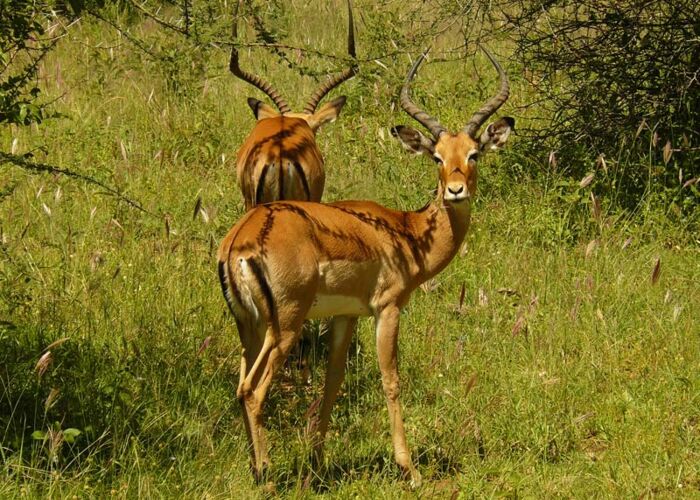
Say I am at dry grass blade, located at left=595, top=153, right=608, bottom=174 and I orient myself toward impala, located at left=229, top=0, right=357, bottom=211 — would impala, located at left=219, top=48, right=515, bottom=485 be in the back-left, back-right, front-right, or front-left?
front-left

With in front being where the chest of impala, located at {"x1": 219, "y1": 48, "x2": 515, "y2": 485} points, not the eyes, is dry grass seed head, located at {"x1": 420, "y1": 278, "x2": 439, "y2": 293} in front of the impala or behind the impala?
in front

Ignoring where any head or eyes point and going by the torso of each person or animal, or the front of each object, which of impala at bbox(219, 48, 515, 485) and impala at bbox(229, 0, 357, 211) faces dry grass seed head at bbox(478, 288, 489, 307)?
impala at bbox(219, 48, 515, 485)

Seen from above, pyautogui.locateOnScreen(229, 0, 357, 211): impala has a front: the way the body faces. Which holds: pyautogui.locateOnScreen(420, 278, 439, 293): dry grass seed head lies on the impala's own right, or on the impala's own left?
on the impala's own right

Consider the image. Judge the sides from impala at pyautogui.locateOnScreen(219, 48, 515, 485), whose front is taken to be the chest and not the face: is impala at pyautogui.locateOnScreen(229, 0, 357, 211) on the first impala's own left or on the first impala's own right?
on the first impala's own left

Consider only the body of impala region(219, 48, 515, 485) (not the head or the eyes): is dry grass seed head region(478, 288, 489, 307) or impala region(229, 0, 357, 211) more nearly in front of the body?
the dry grass seed head

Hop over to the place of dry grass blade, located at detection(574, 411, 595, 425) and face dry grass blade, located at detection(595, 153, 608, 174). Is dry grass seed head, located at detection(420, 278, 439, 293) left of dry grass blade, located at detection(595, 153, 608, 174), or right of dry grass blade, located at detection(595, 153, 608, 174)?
left

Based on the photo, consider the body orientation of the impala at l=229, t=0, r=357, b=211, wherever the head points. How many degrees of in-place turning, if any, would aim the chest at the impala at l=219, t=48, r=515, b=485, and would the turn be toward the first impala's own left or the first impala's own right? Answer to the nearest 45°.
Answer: approximately 180°

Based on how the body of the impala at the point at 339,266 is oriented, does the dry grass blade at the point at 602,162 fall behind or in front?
in front

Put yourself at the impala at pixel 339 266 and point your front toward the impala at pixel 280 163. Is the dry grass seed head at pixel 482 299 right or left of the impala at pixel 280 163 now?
right

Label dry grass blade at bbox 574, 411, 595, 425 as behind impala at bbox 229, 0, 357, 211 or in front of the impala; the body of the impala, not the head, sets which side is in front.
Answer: behind

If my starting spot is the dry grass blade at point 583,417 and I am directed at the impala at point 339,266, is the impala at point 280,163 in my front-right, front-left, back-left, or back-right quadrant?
front-right

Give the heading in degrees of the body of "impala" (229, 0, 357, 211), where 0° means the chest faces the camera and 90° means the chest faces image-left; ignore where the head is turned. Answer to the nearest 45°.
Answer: approximately 180°

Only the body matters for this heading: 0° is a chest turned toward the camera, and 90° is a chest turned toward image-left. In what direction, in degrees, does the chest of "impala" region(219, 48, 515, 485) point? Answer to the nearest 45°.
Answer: approximately 225°

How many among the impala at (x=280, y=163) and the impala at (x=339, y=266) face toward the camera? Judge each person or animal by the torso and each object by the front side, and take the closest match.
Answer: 0

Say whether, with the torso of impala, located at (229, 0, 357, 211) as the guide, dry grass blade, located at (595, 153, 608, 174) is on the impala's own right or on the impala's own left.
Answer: on the impala's own right
